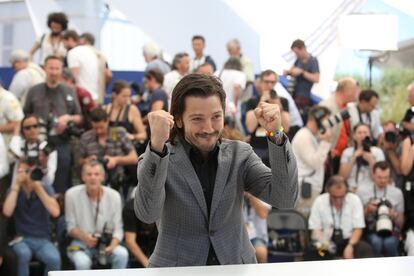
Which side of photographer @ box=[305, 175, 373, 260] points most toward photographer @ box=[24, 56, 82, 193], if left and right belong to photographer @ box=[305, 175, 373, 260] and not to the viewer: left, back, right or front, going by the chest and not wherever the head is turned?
right

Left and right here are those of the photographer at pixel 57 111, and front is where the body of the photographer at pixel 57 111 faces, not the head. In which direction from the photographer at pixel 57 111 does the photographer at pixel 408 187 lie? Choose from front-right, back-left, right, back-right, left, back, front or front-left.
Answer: left

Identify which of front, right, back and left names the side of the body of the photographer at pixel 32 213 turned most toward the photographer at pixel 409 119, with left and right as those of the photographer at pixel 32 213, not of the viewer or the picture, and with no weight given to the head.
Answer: left

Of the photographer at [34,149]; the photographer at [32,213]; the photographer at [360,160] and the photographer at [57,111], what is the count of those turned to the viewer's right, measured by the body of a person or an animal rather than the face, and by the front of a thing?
0

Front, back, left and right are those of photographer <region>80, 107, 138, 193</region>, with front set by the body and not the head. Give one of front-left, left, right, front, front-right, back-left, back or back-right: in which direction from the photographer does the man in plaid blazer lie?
front

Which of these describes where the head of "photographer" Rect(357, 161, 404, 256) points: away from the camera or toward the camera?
toward the camera

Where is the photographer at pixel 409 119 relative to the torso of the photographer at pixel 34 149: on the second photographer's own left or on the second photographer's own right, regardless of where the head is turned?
on the second photographer's own left

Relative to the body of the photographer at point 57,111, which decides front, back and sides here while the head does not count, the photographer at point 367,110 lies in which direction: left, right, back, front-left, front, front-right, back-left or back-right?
left

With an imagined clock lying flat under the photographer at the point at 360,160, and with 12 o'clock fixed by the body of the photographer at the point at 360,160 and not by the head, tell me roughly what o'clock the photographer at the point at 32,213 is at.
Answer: the photographer at the point at 32,213 is roughly at 2 o'clock from the photographer at the point at 360,160.

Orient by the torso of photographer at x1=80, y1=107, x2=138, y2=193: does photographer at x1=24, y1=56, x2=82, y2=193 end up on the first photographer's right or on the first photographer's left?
on the first photographer's right

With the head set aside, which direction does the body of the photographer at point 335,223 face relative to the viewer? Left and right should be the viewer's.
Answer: facing the viewer

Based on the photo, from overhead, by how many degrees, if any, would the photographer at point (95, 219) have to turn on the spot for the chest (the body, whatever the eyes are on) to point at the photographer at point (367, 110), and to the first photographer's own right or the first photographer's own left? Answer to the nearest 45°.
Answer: approximately 90° to the first photographer's own left

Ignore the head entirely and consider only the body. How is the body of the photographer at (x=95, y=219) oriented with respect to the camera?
toward the camera

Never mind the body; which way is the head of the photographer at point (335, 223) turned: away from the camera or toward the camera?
toward the camera

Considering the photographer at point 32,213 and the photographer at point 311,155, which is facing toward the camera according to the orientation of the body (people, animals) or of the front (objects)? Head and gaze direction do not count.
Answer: the photographer at point 32,213

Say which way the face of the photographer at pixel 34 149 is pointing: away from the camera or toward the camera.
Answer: toward the camera
